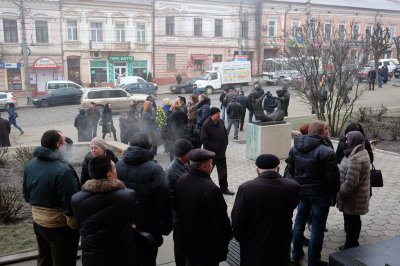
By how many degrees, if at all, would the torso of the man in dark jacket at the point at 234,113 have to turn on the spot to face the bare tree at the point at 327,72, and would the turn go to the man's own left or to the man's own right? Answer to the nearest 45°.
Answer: approximately 90° to the man's own right

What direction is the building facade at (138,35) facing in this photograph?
toward the camera

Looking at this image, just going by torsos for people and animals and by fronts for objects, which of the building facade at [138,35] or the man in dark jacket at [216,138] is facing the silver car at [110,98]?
the building facade

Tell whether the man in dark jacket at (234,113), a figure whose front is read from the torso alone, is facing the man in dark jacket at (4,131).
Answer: no

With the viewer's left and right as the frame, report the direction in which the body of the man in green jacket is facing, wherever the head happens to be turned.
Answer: facing away from the viewer and to the right of the viewer

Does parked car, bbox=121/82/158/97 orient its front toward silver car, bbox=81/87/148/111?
no

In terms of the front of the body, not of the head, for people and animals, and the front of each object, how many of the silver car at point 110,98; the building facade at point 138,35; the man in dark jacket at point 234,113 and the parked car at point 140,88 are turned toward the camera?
1

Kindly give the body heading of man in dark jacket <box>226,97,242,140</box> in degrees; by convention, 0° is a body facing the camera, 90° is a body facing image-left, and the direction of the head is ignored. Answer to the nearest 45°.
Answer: approximately 180°

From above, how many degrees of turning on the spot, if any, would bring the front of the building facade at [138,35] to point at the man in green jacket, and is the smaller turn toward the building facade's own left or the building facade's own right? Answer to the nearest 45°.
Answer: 0° — it already faces them

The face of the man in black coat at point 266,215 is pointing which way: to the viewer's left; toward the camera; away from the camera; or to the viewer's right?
away from the camera

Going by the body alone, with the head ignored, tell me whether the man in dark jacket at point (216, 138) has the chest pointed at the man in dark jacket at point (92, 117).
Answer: no

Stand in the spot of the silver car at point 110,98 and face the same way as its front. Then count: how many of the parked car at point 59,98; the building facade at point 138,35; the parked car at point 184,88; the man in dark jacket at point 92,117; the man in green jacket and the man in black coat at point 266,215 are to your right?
3

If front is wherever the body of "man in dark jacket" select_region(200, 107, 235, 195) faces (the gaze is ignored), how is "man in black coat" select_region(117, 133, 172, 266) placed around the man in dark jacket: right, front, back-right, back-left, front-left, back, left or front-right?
front-right

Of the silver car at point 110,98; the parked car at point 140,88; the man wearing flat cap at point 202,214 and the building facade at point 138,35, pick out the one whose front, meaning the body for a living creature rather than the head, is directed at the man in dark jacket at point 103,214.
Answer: the building facade

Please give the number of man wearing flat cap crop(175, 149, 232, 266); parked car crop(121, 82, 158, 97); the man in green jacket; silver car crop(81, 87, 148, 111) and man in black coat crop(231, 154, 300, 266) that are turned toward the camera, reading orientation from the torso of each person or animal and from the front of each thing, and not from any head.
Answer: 0

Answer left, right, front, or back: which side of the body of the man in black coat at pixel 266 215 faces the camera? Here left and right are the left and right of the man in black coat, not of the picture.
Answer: back

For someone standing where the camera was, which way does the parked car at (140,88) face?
facing to the left of the viewer
